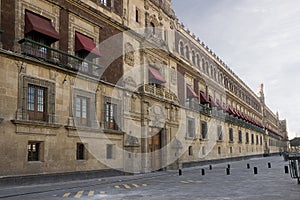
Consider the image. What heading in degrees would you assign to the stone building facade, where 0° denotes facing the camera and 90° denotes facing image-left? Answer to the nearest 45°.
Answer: approximately 315°
